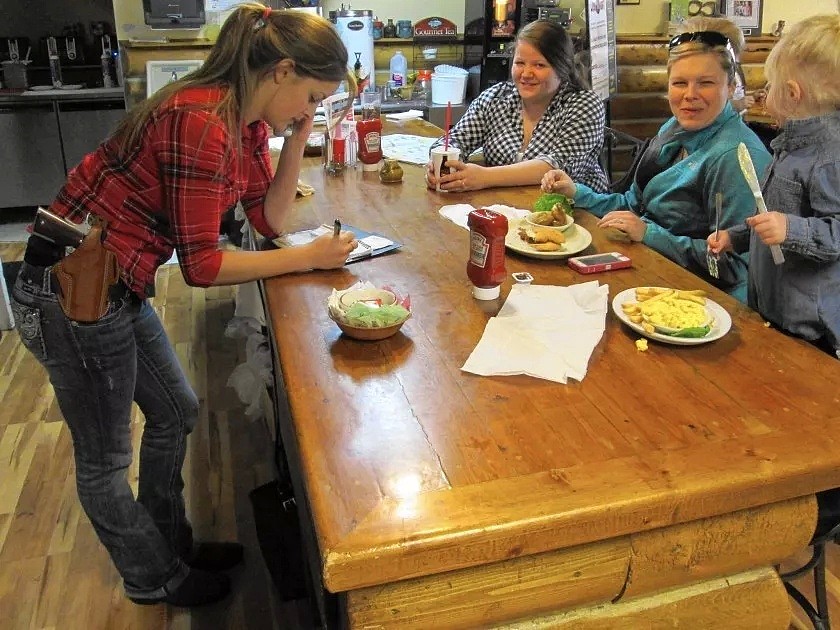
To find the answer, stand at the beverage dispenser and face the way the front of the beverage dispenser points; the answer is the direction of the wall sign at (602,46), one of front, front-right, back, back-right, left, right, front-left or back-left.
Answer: left

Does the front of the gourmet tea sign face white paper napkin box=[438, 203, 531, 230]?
yes

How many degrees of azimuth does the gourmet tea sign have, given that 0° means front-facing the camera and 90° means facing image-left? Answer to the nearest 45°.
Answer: approximately 0°

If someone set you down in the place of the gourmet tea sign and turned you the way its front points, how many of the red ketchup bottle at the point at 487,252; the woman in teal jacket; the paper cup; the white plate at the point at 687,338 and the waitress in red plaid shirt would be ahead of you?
5

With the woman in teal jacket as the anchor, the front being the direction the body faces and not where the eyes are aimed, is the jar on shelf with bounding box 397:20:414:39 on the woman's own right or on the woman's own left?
on the woman's own right

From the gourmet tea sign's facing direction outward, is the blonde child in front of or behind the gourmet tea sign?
in front

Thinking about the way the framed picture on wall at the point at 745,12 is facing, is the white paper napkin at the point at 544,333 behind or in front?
in front

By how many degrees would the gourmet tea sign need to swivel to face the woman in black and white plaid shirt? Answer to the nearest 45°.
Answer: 0° — it already faces them

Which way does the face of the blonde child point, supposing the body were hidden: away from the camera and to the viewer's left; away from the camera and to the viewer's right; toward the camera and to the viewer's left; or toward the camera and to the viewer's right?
away from the camera and to the viewer's left

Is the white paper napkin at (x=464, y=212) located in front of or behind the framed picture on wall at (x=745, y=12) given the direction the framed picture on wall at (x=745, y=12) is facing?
in front

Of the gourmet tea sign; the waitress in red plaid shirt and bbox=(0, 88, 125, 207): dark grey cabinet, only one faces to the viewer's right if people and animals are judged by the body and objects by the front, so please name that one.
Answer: the waitress in red plaid shirt

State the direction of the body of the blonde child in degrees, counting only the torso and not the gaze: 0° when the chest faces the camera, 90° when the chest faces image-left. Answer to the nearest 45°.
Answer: approximately 90°

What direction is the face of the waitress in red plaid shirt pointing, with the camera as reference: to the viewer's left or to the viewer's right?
to the viewer's right

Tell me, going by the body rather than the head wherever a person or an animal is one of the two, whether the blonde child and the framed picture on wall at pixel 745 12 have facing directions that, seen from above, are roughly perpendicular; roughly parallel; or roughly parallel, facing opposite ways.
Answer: roughly perpendicular

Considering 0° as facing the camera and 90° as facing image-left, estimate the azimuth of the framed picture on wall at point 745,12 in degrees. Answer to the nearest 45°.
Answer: approximately 0°

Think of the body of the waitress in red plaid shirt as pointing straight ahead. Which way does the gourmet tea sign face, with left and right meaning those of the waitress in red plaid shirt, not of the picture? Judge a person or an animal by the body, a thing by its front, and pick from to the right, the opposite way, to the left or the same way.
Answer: to the right
